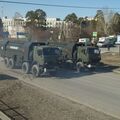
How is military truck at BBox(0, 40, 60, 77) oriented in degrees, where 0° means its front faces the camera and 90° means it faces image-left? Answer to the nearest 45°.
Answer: approximately 315°

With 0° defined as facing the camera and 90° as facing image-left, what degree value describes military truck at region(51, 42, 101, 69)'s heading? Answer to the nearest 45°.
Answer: approximately 315°

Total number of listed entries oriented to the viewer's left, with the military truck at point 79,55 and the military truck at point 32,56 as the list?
0
